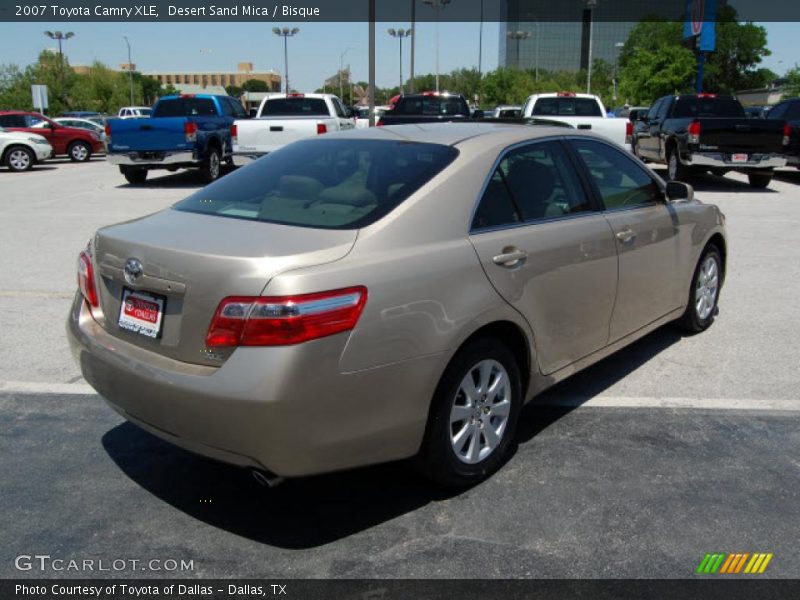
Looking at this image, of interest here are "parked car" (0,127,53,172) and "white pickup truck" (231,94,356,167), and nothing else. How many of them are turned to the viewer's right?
1

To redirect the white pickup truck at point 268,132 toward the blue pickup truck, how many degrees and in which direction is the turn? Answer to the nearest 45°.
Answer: approximately 45° to its left

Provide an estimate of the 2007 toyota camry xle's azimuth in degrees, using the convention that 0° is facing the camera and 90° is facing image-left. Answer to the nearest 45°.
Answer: approximately 225°

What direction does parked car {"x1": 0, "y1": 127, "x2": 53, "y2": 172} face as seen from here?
to the viewer's right

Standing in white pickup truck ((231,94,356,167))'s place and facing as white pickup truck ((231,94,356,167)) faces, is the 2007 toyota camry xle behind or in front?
behind

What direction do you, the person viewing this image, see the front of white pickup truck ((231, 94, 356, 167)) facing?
facing away from the viewer

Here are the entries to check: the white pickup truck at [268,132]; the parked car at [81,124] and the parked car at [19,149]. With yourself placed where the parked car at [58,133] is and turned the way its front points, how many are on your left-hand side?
1

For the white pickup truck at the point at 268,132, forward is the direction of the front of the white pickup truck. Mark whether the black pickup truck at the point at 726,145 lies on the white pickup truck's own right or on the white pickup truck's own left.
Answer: on the white pickup truck's own right

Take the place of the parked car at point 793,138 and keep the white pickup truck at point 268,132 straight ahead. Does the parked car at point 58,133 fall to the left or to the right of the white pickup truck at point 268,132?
right

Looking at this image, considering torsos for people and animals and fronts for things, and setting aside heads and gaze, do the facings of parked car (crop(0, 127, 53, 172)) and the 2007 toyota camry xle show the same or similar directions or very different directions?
same or similar directions

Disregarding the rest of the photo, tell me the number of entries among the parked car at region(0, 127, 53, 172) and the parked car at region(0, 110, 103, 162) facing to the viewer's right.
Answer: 2

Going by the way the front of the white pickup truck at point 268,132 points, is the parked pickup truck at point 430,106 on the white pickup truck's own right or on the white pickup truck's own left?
on the white pickup truck's own right
